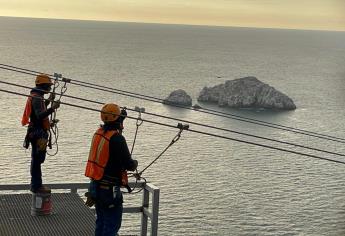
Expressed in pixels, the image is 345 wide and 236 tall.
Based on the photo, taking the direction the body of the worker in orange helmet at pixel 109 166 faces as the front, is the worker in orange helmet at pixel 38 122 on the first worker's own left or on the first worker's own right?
on the first worker's own left

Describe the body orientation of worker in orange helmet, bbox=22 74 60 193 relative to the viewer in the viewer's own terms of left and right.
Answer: facing to the right of the viewer

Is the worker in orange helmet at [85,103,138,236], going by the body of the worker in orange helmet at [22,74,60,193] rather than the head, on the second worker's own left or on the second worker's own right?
on the second worker's own right

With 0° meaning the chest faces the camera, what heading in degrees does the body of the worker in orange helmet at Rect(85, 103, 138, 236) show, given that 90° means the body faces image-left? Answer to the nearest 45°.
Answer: approximately 225°

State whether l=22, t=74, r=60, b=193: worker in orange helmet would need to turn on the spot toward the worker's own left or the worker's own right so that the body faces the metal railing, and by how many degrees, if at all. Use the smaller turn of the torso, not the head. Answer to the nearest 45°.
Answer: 0° — they already face it

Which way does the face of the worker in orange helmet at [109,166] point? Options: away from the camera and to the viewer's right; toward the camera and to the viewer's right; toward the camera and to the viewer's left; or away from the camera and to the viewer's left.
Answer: away from the camera and to the viewer's right
